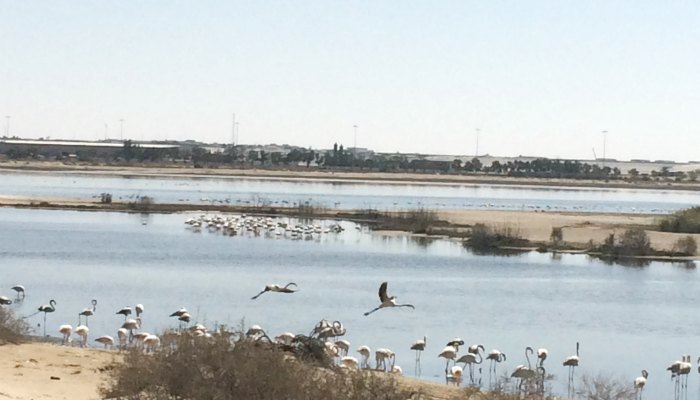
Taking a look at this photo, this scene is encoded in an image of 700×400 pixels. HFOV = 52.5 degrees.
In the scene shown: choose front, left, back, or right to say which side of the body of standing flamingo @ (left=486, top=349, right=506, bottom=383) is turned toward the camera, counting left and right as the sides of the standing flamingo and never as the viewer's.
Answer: right

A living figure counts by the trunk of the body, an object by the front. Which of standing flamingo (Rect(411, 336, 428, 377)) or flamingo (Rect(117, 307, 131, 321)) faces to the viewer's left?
the flamingo

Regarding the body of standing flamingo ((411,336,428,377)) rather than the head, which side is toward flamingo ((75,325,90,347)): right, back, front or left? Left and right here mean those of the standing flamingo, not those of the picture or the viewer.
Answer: back

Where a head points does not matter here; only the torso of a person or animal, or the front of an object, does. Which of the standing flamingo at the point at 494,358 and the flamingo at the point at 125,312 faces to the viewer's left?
the flamingo

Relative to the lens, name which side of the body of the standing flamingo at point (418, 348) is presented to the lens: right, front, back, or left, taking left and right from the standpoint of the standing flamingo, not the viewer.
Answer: right
